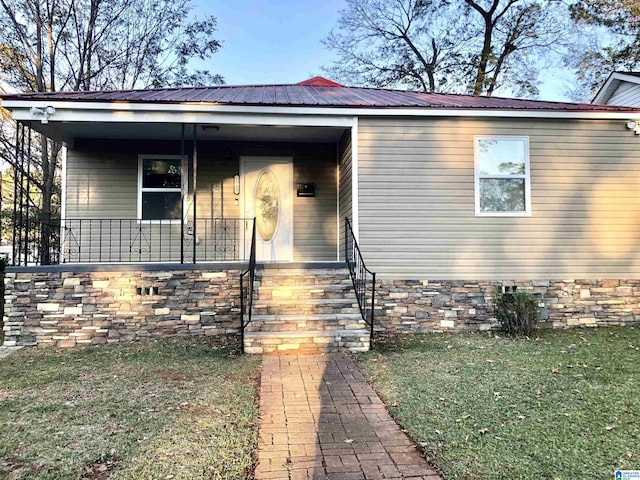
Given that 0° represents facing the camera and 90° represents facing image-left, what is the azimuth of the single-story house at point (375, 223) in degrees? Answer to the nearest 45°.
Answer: approximately 0°

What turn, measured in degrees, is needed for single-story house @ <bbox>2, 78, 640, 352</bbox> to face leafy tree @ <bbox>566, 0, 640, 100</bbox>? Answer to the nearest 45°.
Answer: approximately 135° to its left

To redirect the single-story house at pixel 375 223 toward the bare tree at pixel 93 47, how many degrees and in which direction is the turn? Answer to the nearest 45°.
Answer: approximately 135° to its right

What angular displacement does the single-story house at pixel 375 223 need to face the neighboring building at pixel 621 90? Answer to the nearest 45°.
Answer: approximately 135° to its left

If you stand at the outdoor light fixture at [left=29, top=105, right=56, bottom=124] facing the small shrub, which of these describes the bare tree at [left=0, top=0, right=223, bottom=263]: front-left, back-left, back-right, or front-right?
back-left

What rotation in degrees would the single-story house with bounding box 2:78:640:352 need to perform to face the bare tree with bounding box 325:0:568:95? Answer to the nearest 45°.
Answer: approximately 180°
